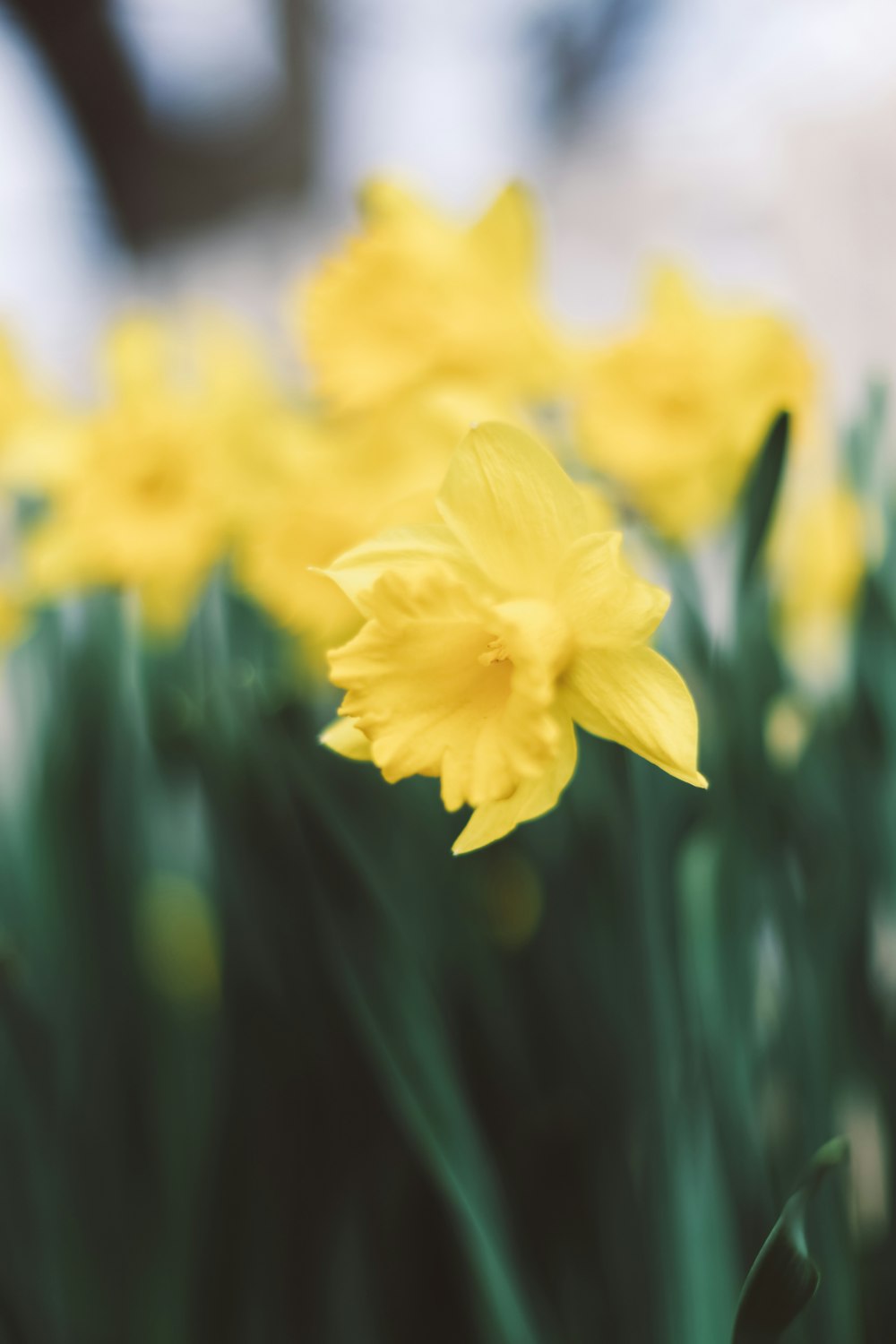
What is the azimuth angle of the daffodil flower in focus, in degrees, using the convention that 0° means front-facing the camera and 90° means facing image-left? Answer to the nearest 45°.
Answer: approximately 45°
